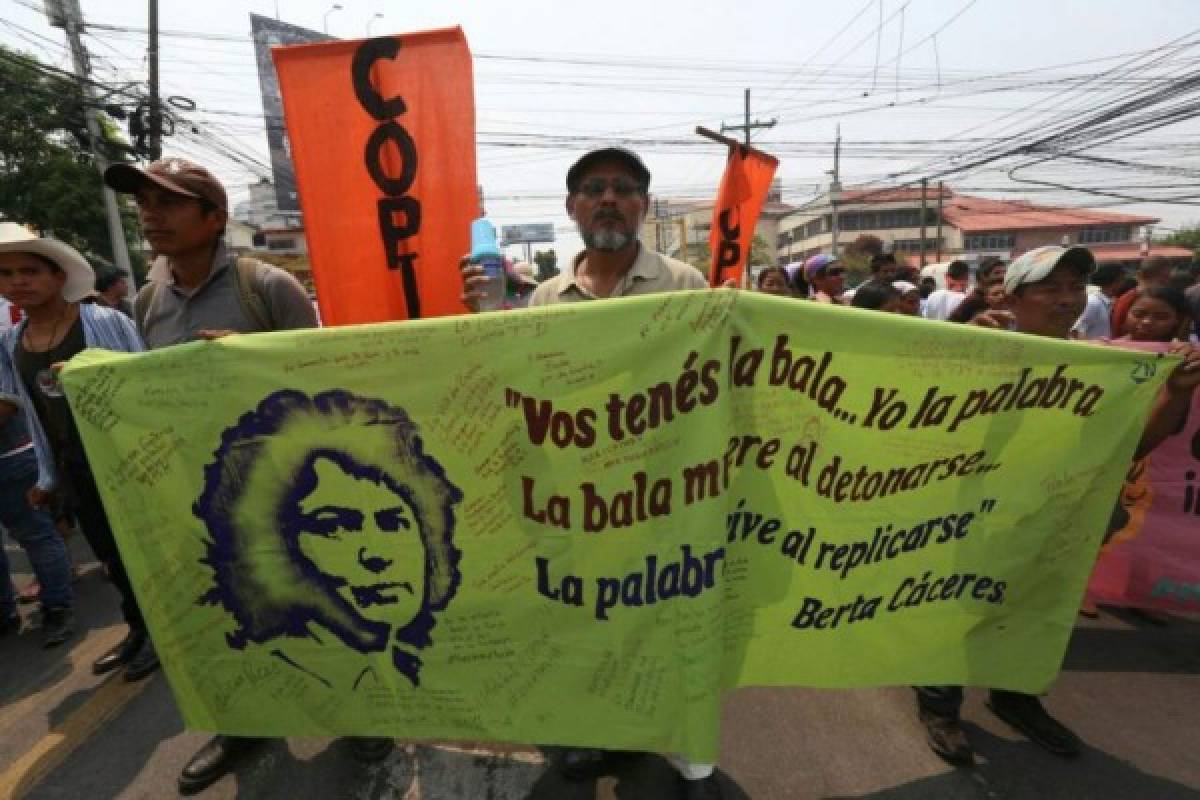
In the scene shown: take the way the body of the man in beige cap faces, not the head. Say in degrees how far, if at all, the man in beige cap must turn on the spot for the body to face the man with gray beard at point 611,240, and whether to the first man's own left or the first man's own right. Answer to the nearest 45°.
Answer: approximately 90° to the first man's own right

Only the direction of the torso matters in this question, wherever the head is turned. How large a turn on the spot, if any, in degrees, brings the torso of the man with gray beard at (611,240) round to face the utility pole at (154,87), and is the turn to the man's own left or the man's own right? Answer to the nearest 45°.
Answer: approximately 135° to the man's own right

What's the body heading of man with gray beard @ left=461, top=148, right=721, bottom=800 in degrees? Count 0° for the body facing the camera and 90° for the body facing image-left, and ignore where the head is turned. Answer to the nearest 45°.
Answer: approximately 0°

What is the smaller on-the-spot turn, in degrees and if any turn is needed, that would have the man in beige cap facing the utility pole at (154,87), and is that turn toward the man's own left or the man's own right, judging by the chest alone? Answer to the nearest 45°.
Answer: approximately 135° to the man's own right

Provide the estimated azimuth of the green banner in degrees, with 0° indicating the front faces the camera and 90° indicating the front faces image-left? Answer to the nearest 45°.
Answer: approximately 0°

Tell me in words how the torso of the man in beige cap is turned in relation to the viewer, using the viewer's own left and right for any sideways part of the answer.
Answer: facing the viewer and to the right of the viewer

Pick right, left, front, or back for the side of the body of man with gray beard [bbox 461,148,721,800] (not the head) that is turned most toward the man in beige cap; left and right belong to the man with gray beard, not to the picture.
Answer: left

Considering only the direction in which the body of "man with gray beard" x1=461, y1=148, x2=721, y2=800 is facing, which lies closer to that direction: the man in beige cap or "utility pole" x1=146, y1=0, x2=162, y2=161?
the man in beige cap
